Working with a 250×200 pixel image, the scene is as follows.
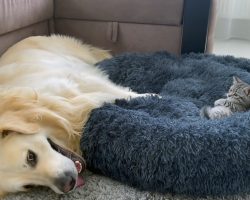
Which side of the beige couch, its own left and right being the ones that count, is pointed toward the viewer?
front

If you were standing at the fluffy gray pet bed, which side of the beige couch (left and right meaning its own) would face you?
front

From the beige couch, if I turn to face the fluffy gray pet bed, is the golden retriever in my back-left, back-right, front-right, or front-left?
front-right

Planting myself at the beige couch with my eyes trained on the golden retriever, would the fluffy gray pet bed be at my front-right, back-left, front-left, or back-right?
front-left

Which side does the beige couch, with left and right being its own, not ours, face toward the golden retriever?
front
